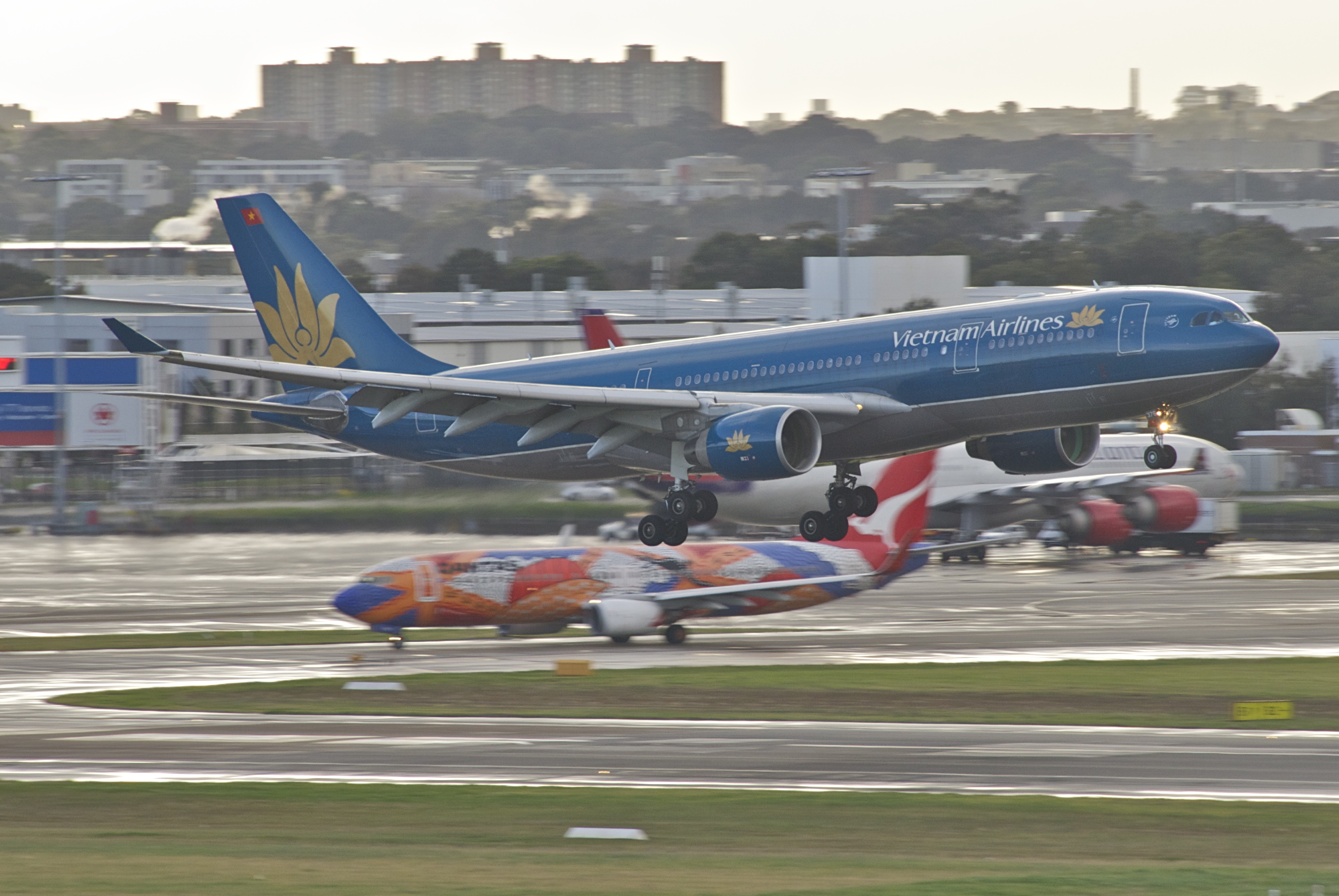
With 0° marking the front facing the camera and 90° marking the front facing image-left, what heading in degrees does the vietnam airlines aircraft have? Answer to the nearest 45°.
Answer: approximately 315°
